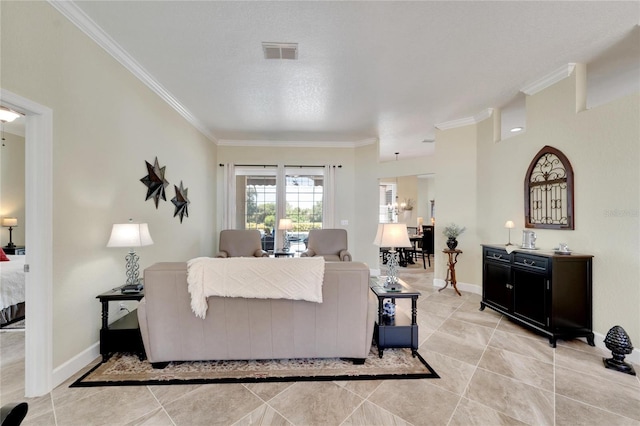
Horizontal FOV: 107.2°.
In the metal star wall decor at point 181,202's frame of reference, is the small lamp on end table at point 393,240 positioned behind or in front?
in front

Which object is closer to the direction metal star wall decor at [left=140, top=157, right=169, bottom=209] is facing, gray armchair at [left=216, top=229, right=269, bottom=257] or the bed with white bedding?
the gray armchair

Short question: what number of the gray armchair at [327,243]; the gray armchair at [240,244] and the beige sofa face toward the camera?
2

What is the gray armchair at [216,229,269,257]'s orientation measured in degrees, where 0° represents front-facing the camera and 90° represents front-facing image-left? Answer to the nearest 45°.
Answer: approximately 0°

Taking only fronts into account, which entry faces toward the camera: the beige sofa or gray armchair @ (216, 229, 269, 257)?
the gray armchair

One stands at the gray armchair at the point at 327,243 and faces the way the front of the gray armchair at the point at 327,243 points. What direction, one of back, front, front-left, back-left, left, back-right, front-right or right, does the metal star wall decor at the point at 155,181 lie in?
front-right

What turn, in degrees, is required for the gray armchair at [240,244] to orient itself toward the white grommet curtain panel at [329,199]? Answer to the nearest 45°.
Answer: approximately 90° to its left

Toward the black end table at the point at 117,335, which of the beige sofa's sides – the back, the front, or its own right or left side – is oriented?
left

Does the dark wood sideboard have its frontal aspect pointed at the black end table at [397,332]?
yes

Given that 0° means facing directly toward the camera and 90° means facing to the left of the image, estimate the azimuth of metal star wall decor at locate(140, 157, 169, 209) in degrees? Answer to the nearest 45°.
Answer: approximately 315°

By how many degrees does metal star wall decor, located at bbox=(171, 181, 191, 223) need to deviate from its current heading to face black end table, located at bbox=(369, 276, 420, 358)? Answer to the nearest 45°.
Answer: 0° — it already faces it

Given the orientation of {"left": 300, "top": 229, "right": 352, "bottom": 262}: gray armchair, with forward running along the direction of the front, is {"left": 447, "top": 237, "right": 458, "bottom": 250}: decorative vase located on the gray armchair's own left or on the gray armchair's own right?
on the gray armchair's own left

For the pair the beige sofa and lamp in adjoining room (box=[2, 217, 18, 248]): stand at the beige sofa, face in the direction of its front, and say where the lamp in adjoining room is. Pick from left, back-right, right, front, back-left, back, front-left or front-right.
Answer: front-left

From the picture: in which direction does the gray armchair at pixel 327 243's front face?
toward the camera

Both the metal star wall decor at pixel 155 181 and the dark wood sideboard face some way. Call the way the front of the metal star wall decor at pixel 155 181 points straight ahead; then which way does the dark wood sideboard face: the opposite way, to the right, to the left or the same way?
the opposite way

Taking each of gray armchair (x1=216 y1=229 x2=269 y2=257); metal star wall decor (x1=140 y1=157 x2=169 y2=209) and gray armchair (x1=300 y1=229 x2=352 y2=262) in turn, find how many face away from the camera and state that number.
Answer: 0

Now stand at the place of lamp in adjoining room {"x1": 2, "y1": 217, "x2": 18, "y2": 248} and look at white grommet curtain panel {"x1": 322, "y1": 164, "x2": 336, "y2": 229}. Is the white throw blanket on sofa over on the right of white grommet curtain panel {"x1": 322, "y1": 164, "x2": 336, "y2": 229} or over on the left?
right

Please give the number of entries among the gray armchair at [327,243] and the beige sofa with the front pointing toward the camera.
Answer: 1

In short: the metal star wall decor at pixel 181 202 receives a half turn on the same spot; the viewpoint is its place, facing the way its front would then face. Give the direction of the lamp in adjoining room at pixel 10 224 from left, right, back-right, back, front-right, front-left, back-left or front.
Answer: front

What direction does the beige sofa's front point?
away from the camera

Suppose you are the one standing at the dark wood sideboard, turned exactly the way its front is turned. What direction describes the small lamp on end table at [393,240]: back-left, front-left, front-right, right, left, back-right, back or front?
front

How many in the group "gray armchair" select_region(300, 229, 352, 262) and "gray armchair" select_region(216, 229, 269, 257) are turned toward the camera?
2
